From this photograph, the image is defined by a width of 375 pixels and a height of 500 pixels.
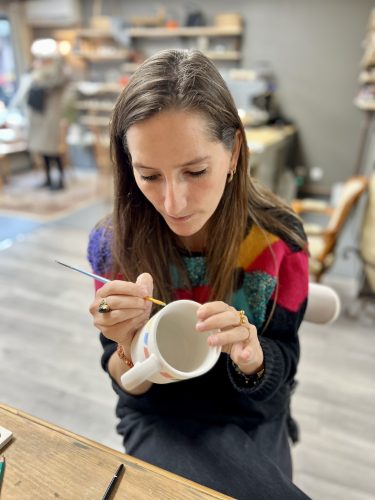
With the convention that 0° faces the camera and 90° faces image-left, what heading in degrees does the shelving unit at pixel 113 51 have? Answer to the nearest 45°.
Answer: approximately 0°

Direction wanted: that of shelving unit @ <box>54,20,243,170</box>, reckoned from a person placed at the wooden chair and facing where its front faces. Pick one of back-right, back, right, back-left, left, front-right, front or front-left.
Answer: front-right

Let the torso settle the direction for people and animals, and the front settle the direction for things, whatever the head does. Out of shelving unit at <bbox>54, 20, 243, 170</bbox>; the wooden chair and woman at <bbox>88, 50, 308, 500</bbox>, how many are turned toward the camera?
2

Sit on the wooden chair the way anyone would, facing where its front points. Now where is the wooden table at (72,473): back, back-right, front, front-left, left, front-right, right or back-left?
left

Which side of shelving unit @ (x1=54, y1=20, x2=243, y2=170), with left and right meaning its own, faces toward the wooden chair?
front

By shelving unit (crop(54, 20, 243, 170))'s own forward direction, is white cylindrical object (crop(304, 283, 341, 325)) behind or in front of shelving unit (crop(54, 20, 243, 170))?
in front

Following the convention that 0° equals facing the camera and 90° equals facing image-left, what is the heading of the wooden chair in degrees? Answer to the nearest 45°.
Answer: approximately 90°

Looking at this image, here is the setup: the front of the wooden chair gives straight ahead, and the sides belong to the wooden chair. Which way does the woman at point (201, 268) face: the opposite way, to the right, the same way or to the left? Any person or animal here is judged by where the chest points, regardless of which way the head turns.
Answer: to the left
